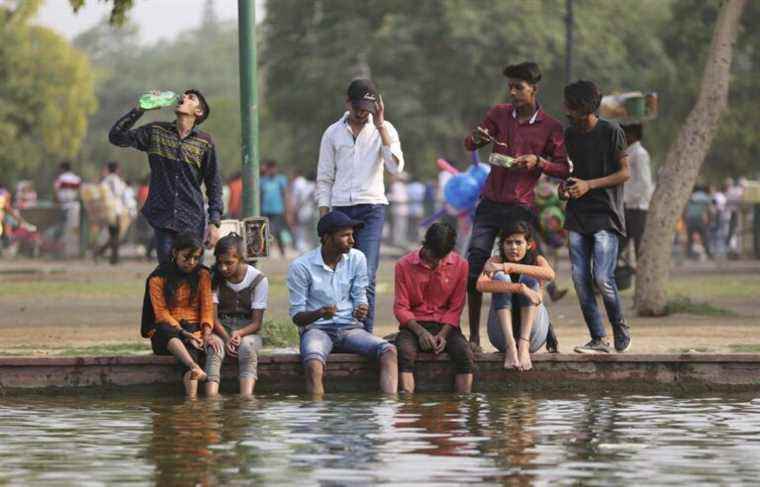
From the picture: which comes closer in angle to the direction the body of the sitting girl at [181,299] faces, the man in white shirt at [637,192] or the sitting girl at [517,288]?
the sitting girl

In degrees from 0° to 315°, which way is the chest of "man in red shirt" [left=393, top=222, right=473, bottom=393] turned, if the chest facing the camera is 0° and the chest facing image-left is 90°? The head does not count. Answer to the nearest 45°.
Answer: approximately 0°

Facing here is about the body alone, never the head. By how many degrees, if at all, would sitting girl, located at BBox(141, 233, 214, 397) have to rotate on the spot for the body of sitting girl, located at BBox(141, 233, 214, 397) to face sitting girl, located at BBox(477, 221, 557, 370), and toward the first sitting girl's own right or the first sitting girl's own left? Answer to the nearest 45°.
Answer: approximately 45° to the first sitting girl's own left

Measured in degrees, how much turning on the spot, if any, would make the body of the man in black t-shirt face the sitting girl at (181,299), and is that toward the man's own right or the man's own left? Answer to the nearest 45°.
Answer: approximately 45° to the man's own right

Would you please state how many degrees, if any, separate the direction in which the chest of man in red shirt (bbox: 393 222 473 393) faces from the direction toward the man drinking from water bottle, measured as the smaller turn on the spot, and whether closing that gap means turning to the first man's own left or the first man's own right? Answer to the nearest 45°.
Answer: approximately 90° to the first man's own right

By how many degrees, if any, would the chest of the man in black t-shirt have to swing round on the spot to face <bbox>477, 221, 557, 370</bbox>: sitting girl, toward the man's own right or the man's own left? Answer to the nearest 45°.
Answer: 0° — they already face them
